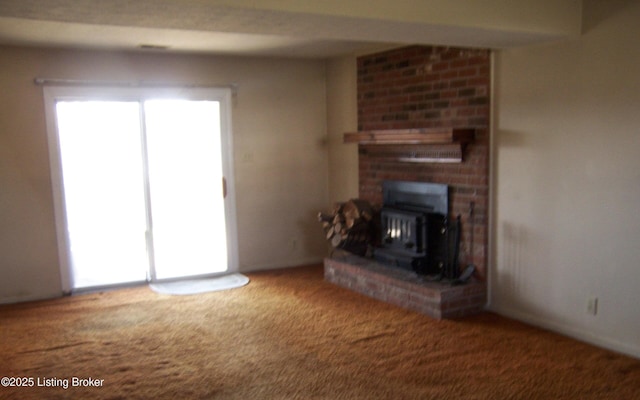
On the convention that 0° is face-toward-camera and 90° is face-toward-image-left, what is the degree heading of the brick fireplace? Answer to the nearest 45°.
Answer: approximately 45°

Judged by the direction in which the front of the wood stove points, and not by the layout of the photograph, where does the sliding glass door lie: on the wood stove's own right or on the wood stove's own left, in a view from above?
on the wood stove's own right

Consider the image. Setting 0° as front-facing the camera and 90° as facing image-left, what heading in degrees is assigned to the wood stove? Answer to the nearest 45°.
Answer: approximately 45°
